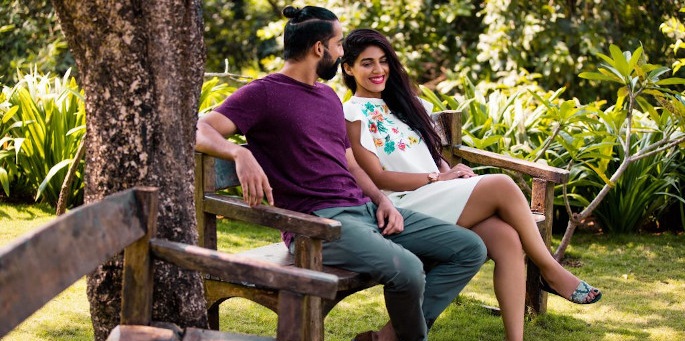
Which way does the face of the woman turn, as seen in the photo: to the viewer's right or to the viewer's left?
to the viewer's left

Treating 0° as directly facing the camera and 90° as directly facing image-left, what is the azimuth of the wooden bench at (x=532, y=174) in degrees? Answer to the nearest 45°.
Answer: approximately 315°

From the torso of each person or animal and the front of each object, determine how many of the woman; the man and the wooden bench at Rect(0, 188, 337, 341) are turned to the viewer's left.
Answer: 0

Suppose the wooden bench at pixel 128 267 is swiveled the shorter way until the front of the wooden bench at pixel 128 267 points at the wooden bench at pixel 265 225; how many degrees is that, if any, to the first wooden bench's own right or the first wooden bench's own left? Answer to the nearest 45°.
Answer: approximately 90° to the first wooden bench's own left

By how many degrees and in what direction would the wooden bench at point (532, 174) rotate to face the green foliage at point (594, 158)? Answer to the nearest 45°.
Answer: approximately 135° to its left

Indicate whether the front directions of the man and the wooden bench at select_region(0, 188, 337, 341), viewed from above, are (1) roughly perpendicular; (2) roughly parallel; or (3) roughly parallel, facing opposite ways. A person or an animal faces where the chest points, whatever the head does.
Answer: roughly parallel

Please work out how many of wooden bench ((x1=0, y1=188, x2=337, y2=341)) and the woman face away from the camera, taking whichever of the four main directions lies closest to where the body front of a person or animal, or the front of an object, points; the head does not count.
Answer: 0

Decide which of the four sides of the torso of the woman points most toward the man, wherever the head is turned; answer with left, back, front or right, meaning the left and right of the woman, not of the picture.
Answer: right

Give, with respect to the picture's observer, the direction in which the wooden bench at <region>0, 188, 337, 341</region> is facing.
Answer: facing the viewer and to the right of the viewer

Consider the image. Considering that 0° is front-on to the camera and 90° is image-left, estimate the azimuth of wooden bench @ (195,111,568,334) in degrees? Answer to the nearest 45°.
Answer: approximately 315°
